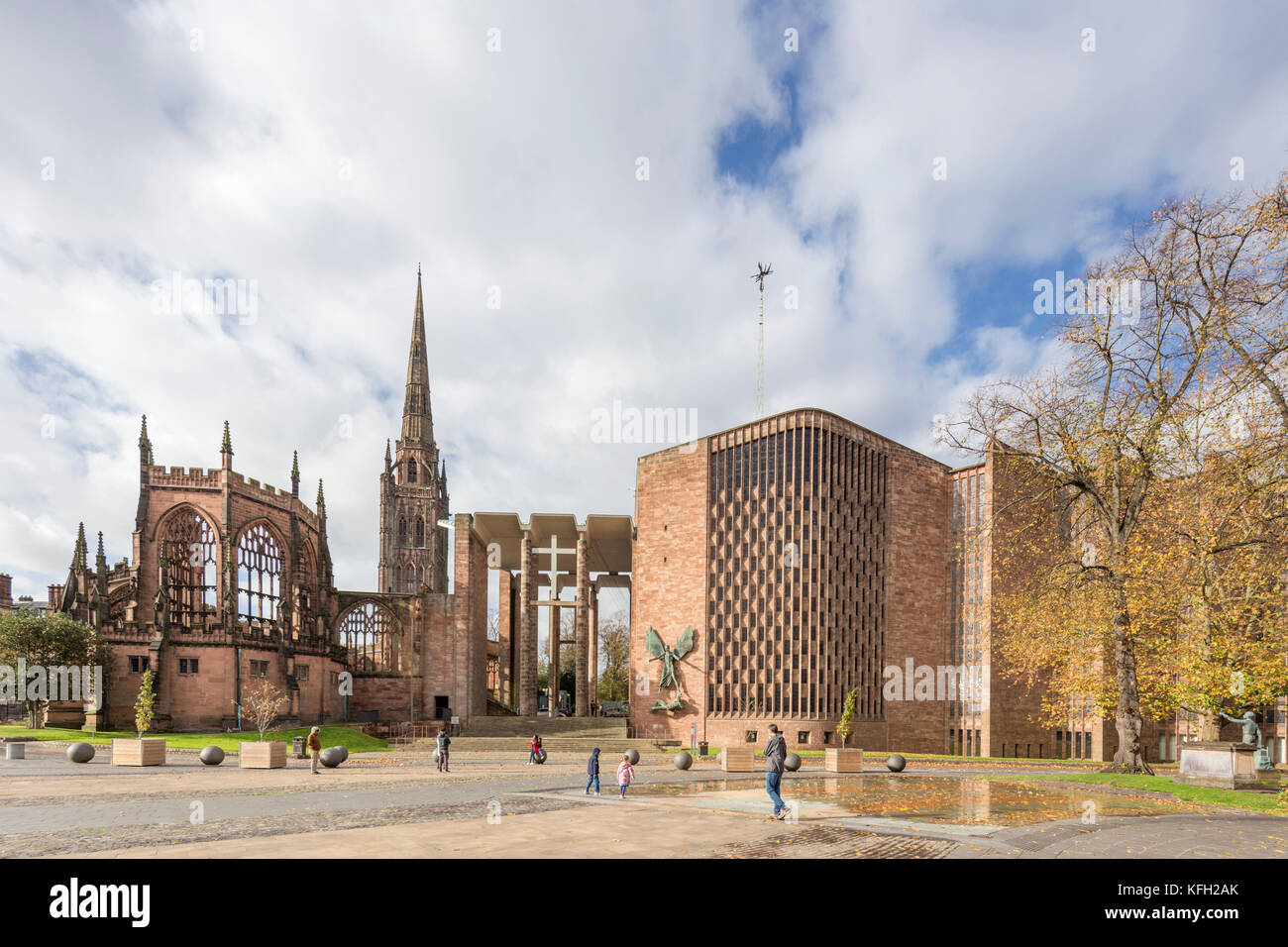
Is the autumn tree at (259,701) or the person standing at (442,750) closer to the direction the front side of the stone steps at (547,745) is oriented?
the person standing

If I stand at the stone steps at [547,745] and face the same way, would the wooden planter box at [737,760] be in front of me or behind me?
in front

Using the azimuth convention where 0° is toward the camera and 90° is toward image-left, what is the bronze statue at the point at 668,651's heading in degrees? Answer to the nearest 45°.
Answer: approximately 0°
